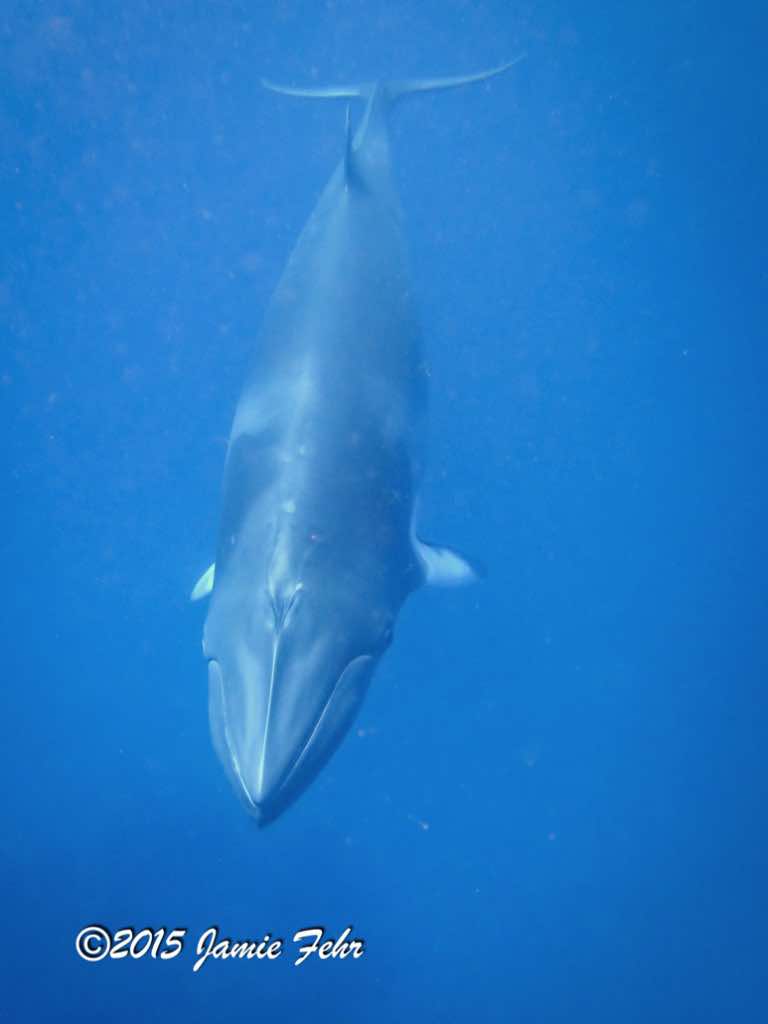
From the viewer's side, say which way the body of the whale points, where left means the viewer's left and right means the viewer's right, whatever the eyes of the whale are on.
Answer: facing the viewer
